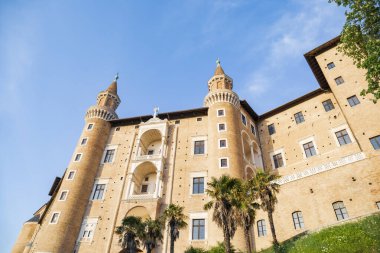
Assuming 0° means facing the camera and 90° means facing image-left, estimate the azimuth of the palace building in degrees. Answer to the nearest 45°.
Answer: approximately 0°
